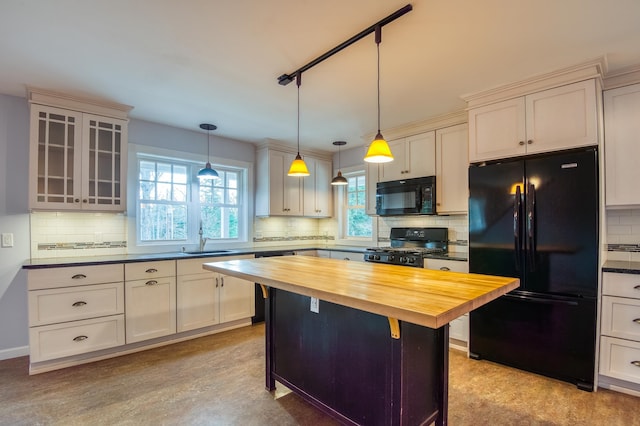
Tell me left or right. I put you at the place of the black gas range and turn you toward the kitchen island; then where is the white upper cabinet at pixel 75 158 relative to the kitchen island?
right

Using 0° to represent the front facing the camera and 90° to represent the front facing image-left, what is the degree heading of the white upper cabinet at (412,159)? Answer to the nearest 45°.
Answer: approximately 45°

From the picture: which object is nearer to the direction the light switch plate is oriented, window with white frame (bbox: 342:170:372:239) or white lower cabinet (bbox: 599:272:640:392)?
the white lower cabinet

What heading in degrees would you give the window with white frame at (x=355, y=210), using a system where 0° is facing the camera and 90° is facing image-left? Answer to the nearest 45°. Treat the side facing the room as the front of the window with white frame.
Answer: approximately 45°

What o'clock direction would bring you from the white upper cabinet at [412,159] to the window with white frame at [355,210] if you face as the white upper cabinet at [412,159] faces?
The window with white frame is roughly at 3 o'clock from the white upper cabinet.

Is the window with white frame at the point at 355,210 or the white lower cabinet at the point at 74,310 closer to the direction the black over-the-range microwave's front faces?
the white lower cabinet

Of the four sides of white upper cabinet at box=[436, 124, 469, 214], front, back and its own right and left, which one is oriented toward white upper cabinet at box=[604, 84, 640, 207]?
left

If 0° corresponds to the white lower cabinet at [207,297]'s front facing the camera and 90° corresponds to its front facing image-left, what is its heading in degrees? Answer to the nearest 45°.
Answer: approximately 315°

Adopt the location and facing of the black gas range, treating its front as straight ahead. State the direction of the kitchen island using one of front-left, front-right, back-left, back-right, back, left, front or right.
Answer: front-left
